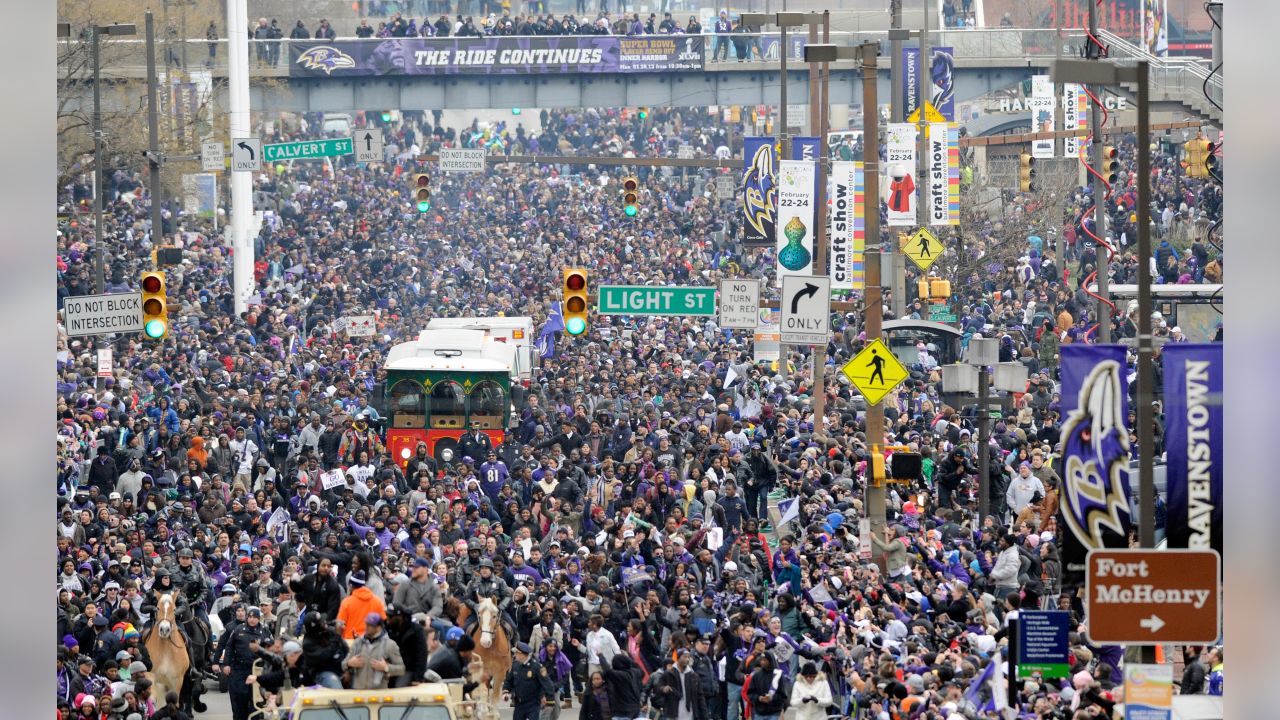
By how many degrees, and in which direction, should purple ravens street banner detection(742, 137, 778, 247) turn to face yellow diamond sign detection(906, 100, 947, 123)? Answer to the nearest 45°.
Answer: approximately 135° to its left

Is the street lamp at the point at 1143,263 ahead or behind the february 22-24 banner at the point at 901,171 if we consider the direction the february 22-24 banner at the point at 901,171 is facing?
ahead

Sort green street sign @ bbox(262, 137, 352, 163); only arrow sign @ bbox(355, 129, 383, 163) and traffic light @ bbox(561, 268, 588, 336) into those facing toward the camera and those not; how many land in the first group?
3

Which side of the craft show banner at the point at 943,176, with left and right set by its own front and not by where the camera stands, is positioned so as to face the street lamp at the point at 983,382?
front

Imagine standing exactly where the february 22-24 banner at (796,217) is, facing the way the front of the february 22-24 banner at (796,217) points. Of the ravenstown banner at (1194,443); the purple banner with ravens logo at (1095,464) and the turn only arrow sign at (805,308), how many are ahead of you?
3

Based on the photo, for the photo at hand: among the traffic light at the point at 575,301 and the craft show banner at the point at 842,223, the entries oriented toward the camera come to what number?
2

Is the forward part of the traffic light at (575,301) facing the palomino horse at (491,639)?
yes

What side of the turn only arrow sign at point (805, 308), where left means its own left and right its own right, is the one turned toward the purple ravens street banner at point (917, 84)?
back

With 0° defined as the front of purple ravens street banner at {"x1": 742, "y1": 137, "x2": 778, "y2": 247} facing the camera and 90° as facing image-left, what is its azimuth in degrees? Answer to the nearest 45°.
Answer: approximately 0°

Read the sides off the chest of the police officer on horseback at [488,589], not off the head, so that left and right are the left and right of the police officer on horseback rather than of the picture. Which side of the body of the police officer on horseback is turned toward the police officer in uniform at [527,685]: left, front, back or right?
front

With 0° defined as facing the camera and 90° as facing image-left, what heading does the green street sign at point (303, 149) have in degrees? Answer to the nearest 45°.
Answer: approximately 0°

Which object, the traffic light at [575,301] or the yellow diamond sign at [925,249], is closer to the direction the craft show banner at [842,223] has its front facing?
the traffic light
